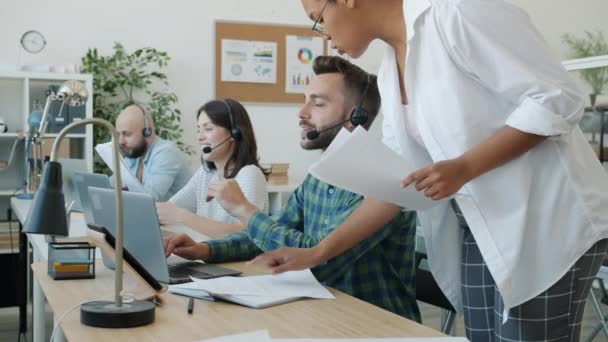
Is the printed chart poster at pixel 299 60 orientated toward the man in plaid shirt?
yes

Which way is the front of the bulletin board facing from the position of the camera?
facing the viewer

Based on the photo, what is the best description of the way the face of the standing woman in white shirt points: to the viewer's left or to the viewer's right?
to the viewer's left

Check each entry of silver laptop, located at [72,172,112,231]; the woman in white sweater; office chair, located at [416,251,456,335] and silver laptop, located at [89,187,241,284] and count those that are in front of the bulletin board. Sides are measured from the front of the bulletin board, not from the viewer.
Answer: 4

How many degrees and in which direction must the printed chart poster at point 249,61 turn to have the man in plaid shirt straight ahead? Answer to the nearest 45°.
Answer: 0° — it already faces them

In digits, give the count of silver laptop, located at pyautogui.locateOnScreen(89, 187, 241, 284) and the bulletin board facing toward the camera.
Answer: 1

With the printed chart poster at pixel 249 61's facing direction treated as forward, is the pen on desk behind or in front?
in front

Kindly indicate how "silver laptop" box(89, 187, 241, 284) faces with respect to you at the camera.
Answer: facing away from the viewer and to the right of the viewer

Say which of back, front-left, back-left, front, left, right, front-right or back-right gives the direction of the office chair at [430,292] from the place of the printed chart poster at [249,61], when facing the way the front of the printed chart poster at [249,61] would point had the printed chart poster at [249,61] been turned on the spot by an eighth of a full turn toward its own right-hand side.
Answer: front-left

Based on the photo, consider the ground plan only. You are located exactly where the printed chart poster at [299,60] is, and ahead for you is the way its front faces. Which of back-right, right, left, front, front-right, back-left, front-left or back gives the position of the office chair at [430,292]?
front

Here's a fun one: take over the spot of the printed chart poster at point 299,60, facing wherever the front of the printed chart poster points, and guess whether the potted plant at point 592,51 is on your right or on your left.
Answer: on your left

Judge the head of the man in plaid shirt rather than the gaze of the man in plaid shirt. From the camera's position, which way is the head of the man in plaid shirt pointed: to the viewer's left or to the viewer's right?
to the viewer's left

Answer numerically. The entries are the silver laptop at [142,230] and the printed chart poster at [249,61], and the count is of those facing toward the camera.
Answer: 1

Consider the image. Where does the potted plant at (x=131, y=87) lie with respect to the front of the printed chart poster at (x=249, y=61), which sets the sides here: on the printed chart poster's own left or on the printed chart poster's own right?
on the printed chart poster's own right

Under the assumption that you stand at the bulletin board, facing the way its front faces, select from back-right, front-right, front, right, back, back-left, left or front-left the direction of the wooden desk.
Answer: front
